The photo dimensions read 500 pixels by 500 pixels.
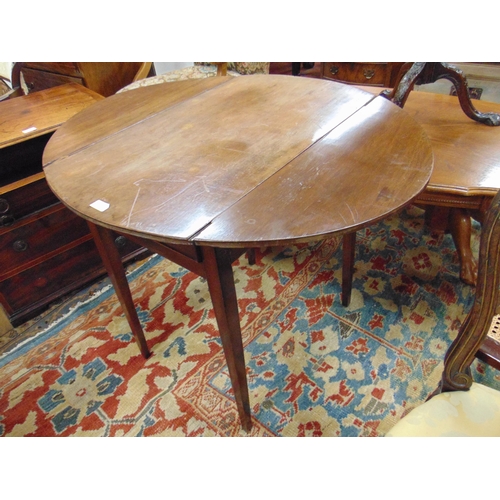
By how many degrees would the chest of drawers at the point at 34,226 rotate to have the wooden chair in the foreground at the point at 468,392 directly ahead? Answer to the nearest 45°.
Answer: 0° — it already faces it

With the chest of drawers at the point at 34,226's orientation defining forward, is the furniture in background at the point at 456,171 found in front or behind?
in front

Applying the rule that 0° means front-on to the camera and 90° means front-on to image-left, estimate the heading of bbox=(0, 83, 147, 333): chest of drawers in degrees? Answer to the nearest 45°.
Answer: approximately 315°

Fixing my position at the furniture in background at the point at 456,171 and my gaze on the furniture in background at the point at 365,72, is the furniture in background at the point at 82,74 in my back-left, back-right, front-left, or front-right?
front-left

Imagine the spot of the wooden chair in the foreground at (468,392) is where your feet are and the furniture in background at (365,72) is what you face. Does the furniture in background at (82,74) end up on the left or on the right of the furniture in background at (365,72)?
left

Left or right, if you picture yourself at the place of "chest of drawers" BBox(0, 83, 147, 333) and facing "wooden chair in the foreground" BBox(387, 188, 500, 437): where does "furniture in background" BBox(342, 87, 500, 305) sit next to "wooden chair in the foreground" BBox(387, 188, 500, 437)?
left

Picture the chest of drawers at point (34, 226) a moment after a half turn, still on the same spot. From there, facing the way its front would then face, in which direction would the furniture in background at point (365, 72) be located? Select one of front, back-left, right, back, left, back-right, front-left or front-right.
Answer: back-right
